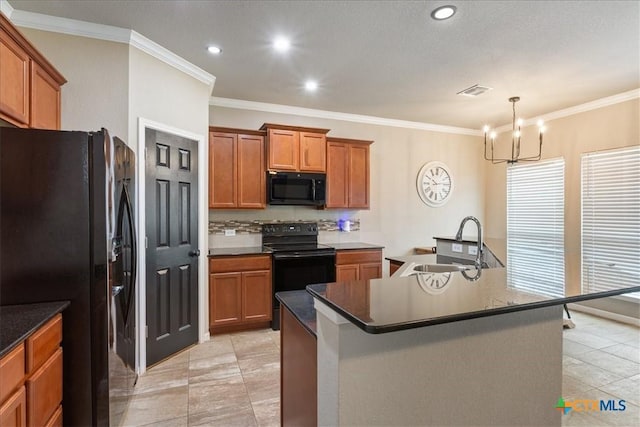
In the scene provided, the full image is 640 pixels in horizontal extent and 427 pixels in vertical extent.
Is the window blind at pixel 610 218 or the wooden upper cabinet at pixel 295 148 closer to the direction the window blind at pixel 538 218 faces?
the wooden upper cabinet

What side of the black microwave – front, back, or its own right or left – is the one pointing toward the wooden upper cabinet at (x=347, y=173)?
left

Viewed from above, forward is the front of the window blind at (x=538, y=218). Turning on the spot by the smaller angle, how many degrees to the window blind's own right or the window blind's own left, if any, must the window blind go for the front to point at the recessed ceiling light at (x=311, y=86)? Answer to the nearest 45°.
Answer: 0° — it already faces it

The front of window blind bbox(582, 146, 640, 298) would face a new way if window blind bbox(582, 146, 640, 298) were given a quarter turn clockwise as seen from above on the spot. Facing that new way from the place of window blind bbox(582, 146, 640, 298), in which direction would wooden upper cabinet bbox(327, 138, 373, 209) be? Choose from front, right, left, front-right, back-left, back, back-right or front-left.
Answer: left

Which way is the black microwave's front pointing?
toward the camera

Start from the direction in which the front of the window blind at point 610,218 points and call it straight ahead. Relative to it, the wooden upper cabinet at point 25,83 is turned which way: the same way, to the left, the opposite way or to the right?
the opposite way

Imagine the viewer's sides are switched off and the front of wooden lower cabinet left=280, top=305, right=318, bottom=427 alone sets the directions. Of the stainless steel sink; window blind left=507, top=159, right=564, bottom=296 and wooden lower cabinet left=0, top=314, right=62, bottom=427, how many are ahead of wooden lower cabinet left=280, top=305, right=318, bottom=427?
1

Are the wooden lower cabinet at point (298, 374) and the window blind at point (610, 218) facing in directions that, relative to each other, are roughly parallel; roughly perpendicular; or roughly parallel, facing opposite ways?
roughly parallel

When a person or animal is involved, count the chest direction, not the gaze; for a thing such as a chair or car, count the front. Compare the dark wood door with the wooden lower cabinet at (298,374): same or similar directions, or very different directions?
very different directions

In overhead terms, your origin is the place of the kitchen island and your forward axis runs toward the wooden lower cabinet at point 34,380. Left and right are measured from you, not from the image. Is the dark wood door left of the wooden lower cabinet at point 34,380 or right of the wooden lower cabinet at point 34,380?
right

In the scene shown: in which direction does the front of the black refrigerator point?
to the viewer's right

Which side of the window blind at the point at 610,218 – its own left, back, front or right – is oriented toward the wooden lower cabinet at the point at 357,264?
front

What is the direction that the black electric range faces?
toward the camera

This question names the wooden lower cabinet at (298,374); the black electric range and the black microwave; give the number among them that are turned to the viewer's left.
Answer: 1

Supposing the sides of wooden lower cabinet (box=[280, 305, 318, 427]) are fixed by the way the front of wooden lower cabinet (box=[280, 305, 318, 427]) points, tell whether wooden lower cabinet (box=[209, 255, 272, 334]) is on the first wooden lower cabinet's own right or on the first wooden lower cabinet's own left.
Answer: on the first wooden lower cabinet's own right

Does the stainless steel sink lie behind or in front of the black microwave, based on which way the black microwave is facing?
in front
